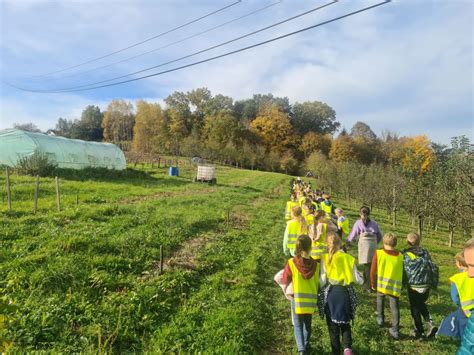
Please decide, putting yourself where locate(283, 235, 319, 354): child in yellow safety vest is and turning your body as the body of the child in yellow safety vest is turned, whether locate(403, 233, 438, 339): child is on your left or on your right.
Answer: on your right

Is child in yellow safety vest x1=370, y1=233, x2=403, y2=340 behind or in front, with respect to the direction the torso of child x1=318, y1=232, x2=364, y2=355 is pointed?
in front

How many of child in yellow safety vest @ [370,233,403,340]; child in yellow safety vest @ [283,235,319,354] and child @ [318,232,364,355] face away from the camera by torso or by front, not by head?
3

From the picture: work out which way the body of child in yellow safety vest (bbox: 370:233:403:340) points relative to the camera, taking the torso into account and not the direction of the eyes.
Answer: away from the camera

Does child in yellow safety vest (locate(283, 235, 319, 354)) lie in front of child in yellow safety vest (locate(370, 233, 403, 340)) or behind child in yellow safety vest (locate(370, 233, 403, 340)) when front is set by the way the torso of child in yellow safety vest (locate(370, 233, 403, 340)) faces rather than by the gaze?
behind

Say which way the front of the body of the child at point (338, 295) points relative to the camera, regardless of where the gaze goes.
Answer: away from the camera

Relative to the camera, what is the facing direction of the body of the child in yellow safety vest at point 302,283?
away from the camera

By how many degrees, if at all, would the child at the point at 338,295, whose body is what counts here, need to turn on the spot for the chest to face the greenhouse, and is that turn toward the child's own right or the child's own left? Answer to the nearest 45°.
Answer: approximately 45° to the child's own left

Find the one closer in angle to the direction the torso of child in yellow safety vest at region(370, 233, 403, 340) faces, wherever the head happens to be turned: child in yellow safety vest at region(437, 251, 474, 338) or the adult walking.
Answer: the adult walking

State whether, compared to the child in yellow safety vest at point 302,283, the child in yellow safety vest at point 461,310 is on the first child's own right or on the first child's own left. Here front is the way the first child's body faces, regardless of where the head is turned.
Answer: on the first child's own right

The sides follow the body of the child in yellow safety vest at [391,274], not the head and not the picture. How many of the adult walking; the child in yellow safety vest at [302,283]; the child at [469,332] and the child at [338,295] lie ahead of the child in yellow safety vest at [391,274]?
1

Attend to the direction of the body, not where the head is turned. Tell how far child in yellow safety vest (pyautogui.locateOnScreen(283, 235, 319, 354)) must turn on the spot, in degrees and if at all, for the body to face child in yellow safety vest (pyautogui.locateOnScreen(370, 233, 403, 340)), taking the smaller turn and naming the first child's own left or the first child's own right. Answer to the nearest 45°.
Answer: approximately 45° to the first child's own right

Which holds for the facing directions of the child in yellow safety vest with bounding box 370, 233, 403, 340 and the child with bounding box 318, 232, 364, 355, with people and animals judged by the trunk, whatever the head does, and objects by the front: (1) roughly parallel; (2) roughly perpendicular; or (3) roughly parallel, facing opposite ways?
roughly parallel

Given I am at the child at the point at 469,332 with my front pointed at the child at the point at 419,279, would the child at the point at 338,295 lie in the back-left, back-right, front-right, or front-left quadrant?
front-left

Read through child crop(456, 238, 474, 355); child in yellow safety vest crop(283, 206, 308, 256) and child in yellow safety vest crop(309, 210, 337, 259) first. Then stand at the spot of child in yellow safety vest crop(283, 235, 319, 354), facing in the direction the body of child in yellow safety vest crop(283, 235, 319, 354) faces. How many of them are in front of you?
2

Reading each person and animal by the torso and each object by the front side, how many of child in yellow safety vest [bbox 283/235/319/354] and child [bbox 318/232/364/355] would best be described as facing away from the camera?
2
